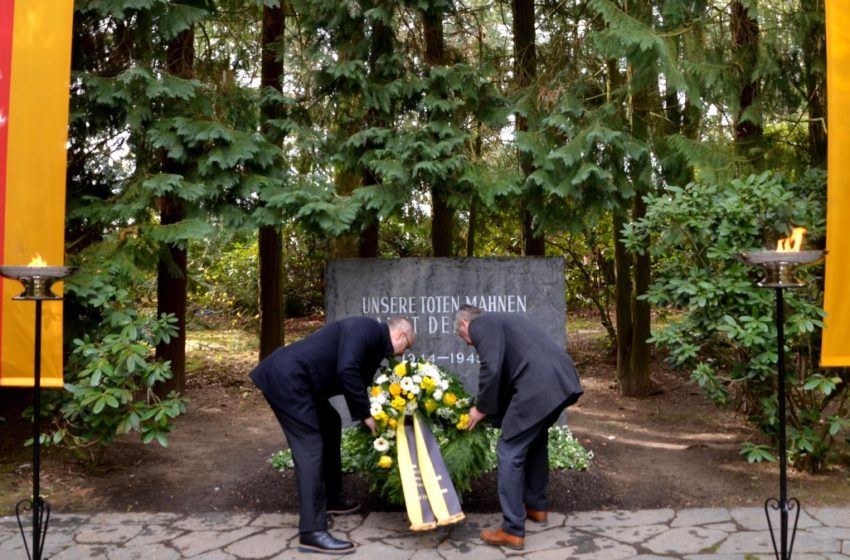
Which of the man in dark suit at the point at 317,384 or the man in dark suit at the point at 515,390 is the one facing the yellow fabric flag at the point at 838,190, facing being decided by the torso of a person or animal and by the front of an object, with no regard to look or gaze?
the man in dark suit at the point at 317,384

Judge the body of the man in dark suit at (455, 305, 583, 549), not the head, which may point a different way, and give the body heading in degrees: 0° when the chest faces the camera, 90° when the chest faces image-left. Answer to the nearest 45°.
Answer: approximately 90°

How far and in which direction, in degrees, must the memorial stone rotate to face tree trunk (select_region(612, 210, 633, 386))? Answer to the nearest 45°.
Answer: approximately 135° to its left

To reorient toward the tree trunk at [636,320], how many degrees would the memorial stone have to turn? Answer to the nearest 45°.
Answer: approximately 135° to its left

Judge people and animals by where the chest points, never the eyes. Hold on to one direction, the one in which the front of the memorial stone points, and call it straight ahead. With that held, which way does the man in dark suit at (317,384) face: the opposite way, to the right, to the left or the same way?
to the left

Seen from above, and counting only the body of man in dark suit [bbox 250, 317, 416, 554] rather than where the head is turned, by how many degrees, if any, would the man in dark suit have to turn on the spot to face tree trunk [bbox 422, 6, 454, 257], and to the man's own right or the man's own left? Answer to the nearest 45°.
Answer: approximately 90° to the man's own left

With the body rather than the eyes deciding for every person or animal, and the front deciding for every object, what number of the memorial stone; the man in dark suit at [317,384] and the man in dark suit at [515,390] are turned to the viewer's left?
1

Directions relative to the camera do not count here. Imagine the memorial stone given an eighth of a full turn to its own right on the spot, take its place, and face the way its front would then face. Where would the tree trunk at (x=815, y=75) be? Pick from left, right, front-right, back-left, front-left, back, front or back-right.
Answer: back-left

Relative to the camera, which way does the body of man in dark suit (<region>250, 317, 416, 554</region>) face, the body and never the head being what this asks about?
to the viewer's right
